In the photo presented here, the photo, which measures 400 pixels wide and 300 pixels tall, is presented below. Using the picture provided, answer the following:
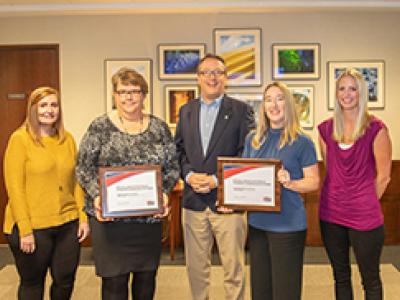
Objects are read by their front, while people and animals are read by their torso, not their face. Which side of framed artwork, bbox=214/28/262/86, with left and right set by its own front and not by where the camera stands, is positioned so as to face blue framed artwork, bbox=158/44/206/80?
right

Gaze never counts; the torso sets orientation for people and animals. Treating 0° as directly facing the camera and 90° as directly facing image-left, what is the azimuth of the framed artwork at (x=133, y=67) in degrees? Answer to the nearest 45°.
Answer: approximately 0°

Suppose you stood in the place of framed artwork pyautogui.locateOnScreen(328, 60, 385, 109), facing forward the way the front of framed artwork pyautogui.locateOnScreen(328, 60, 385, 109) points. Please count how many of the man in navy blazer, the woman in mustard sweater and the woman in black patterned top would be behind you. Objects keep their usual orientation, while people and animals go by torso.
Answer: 0

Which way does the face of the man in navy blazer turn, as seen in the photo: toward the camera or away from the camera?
toward the camera

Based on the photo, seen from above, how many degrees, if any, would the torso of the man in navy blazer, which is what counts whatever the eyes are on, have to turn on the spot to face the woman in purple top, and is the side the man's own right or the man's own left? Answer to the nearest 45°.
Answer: approximately 45° to the man's own left

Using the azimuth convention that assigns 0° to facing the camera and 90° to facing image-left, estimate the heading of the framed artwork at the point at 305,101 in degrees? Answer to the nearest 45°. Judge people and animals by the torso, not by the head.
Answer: approximately 0°

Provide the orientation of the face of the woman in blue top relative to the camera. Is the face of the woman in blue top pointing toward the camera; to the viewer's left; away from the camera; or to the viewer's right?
toward the camera

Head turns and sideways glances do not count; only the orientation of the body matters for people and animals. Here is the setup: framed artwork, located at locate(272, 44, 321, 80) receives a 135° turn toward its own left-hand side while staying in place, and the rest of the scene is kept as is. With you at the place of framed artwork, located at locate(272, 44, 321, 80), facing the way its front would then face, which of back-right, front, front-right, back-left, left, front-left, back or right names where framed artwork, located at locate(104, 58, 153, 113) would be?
back-left

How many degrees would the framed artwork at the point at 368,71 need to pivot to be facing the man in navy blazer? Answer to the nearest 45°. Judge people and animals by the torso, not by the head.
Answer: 0° — it already faces them

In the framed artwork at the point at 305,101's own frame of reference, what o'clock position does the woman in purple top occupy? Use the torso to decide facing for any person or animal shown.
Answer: The woman in purple top is roughly at 12 o'clock from the framed artwork.

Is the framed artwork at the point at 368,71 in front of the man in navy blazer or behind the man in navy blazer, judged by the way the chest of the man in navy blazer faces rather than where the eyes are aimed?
behind

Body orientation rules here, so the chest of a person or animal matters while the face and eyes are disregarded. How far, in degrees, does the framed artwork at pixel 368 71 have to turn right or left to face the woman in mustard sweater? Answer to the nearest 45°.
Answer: approximately 45° to its right

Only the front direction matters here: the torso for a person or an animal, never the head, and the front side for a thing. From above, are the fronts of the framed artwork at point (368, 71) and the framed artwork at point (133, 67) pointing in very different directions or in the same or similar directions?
same or similar directions

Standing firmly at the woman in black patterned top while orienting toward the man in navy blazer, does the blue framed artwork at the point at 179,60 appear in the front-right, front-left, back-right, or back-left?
front-left

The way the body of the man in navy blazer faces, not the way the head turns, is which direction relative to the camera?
toward the camera

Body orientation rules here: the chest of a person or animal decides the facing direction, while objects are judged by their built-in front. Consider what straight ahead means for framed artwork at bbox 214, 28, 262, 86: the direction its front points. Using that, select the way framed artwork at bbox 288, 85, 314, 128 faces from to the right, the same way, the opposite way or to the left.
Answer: the same way

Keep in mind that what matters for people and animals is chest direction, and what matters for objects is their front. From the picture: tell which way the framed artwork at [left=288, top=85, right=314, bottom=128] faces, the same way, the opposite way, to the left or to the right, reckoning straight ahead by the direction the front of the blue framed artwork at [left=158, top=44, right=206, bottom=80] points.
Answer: the same way

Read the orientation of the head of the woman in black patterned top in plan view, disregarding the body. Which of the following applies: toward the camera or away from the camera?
toward the camera

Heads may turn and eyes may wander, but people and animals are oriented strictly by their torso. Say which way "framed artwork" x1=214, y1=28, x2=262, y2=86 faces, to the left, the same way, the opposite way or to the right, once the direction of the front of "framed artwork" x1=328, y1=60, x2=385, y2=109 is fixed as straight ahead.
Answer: the same way

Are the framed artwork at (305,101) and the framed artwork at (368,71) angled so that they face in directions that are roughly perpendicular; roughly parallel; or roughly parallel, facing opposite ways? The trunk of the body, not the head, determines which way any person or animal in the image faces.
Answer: roughly parallel

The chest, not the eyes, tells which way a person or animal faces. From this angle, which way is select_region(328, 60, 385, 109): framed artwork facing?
toward the camera
